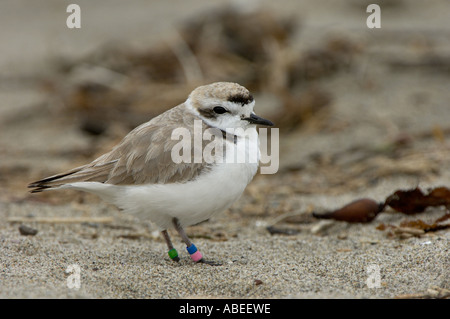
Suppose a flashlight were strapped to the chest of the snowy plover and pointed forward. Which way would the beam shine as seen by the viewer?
to the viewer's right
